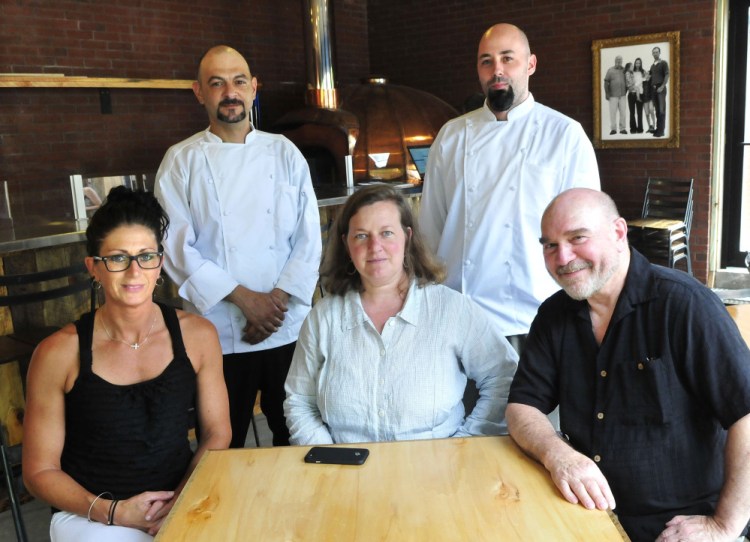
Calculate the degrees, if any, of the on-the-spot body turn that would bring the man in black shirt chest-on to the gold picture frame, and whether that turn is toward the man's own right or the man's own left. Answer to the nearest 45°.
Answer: approximately 135° to the man's own right

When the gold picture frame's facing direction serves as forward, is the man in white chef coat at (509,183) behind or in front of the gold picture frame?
in front

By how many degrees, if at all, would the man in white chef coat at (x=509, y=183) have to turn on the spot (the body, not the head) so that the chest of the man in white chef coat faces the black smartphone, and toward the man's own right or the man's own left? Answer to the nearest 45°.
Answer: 0° — they already face it

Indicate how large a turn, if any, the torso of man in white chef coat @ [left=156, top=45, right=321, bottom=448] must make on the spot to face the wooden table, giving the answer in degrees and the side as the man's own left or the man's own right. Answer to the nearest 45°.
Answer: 0° — they already face it

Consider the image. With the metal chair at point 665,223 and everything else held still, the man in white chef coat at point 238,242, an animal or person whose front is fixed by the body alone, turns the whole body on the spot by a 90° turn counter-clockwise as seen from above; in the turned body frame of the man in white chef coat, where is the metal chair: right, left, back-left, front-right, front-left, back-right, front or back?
front-left

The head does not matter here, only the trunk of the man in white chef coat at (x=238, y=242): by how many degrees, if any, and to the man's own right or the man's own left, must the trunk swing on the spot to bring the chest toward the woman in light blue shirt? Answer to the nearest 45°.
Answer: approximately 45° to the man's own left

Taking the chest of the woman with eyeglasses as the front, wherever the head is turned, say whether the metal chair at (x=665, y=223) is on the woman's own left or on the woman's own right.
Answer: on the woman's own left

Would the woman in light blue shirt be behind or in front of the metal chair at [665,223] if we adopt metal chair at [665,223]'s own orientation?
in front

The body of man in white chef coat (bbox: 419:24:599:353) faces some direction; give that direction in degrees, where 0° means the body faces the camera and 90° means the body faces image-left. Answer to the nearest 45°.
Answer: approximately 0°

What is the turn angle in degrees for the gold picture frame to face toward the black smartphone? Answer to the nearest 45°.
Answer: approximately 45° to its left
